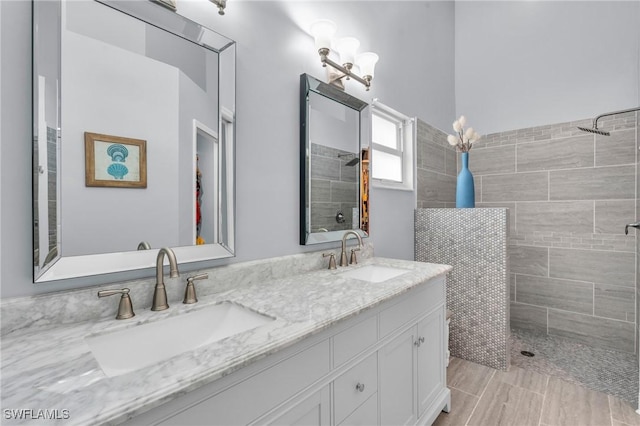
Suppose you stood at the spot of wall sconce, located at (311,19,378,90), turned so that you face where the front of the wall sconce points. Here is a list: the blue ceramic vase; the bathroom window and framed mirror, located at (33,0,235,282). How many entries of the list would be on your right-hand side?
1

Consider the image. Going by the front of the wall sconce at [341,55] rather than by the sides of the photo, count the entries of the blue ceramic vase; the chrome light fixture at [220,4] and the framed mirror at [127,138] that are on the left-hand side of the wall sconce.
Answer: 1

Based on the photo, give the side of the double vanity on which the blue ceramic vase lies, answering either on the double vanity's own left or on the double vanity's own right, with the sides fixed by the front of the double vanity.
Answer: on the double vanity's own left

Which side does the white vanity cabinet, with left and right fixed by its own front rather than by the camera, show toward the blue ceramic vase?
left

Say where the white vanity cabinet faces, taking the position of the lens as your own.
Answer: facing the viewer and to the right of the viewer

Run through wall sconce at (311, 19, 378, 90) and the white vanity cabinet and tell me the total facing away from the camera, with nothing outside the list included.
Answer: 0

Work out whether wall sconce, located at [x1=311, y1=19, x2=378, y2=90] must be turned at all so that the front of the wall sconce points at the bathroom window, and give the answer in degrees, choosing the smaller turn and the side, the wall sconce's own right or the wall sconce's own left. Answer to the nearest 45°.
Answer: approximately 90° to the wall sconce's own left

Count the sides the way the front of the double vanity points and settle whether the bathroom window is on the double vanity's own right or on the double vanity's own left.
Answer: on the double vanity's own left

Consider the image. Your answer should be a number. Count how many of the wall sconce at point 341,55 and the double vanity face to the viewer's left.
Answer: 0

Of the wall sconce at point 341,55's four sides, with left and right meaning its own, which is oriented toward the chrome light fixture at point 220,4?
right
